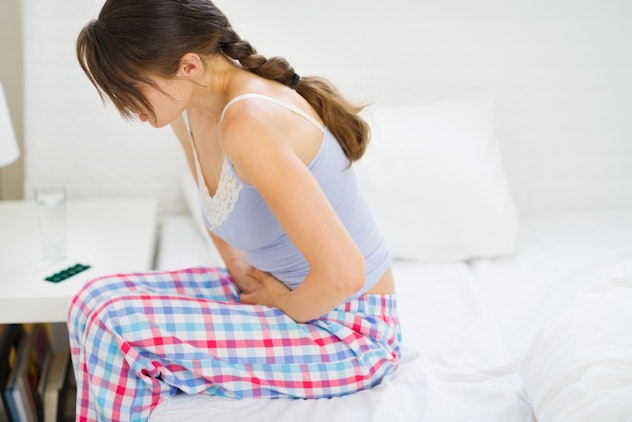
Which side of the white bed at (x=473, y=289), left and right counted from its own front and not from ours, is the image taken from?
front

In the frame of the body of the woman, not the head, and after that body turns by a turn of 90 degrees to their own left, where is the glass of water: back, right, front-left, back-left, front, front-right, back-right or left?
back-right

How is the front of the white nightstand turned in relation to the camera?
facing the viewer

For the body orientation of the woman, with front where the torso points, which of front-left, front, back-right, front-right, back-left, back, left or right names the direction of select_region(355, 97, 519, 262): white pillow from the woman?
back-right

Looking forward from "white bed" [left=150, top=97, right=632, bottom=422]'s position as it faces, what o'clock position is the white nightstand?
The white nightstand is roughly at 3 o'clock from the white bed.

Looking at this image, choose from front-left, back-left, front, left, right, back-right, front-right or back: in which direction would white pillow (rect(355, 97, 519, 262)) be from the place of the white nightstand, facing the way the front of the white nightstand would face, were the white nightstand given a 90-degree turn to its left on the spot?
front

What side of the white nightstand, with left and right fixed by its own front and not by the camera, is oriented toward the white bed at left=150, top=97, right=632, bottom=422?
left

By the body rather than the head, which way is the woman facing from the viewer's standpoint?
to the viewer's left

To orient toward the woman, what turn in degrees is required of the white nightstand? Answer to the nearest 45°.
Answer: approximately 45° to its left

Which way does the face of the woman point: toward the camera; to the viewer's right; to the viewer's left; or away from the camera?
to the viewer's left

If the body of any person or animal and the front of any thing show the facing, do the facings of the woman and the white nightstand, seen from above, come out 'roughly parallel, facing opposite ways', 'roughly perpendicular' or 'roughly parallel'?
roughly perpendicular

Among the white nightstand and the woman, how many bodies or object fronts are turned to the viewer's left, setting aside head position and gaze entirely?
1

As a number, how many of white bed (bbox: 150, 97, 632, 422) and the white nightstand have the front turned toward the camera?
2
